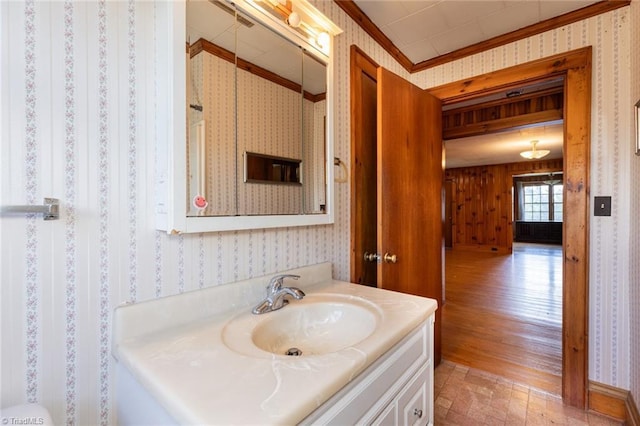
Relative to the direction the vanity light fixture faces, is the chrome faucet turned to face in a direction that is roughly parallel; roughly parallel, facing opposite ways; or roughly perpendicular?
roughly parallel

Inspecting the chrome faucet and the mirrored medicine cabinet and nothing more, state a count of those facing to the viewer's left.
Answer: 0

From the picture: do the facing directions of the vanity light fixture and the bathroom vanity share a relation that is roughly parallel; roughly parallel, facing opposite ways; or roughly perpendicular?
roughly parallel

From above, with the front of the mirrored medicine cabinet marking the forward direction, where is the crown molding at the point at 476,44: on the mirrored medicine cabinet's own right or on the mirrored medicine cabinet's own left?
on the mirrored medicine cabinet's own left

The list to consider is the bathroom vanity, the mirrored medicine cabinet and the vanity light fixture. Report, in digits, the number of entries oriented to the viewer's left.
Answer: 0

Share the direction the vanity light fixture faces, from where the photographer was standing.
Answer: facing the viewer and to the right of the viewer

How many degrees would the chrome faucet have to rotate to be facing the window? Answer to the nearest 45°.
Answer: approximately 90° to its left

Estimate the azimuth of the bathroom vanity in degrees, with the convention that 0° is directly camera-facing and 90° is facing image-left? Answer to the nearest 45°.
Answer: approximately 315°

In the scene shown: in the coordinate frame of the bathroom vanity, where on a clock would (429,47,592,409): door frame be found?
The door frame is roughly at 10 o'clock from the bathroom vanity.

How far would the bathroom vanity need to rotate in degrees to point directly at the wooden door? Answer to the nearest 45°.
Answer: approximately 90° to its left

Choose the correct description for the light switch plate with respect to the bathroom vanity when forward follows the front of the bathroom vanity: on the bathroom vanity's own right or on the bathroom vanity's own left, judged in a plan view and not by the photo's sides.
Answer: on the bathroom vanity's own left

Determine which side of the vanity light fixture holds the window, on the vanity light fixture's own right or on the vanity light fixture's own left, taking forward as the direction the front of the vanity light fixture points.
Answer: on the vanity light fixture's own left
